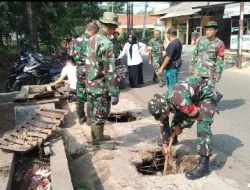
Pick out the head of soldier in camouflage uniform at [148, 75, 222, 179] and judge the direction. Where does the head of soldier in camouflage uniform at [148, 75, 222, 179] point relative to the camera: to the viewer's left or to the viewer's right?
to the viewer's left

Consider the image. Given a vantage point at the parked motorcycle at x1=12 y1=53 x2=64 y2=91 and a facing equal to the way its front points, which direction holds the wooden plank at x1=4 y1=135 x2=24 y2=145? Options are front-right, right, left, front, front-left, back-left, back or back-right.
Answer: front-left

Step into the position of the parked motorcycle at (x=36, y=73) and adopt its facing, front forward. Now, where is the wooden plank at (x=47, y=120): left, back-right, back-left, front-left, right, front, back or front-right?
front-left

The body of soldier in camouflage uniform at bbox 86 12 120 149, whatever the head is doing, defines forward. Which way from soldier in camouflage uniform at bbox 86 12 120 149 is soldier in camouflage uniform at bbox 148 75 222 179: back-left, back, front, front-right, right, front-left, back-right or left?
front-right

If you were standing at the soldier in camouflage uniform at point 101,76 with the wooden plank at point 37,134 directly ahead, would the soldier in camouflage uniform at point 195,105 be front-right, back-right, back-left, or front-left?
back-left

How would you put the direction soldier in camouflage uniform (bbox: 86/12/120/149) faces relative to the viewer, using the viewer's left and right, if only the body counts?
facing to the right of the viewer

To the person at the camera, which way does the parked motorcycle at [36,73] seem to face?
facing the viewer and to the left of the viewer

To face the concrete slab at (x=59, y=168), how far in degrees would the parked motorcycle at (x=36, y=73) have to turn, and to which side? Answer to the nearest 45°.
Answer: approximately 45° to its left

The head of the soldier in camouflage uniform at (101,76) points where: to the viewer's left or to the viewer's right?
to the viewer's right

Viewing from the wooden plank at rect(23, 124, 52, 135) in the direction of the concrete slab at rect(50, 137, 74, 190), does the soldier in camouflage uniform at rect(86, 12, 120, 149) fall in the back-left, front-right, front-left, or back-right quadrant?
front-left
